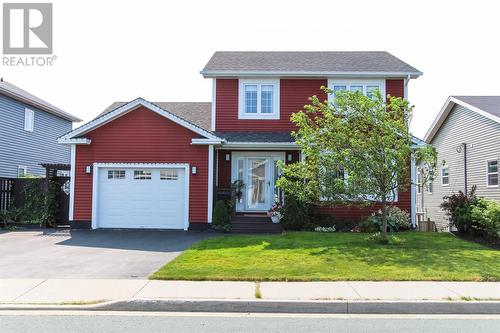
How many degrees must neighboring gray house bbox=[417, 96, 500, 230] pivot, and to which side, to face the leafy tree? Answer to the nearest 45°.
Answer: approximately 45° to its right

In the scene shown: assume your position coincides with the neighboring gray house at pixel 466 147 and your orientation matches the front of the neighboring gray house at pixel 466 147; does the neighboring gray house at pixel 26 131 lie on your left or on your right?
on your right

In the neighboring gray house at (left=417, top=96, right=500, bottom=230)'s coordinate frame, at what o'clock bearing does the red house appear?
The red house is roughly at 3 o'clock from the neighboring gray house.

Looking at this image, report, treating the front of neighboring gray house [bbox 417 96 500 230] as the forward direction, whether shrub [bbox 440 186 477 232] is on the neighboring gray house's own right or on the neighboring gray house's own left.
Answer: on the neighboring gray house's own right

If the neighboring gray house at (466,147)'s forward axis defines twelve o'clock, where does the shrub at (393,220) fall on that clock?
The shrub is roughly at 2 o'clock from the neighboring gray house.

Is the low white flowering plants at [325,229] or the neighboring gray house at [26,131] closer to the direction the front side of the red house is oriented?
the low white flowering plants

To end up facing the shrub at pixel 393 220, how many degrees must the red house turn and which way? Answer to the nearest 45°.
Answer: approximately 90° to its left

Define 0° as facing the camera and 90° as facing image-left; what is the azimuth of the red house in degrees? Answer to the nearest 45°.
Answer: approximately 0°

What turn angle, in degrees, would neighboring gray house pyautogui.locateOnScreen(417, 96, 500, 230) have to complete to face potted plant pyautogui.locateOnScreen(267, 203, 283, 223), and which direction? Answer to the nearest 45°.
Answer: approximately 90° to its right

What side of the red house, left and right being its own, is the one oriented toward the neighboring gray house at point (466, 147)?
left

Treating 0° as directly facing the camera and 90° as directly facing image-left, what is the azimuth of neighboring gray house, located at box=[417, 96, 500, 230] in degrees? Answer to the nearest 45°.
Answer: approximately 315°
